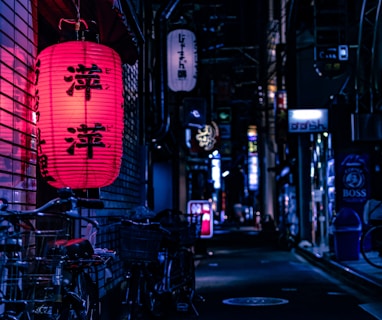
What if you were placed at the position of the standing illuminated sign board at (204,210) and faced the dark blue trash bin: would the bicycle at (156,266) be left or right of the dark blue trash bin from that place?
right

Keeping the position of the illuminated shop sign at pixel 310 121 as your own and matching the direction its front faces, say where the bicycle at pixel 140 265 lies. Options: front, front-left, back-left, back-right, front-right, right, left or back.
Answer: front

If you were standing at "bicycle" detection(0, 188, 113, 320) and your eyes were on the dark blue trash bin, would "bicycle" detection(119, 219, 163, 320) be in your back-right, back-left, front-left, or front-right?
front-left

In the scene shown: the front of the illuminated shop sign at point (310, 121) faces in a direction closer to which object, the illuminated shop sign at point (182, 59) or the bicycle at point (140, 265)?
the bicycle

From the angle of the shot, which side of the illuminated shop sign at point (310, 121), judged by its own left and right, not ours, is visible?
front

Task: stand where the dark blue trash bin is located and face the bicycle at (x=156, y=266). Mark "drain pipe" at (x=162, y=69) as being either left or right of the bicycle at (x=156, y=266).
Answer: right

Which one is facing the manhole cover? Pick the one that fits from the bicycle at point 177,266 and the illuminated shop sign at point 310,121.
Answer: the illuminated shop sign

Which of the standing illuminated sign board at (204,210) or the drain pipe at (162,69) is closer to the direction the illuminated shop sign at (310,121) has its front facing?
the drain pipe
